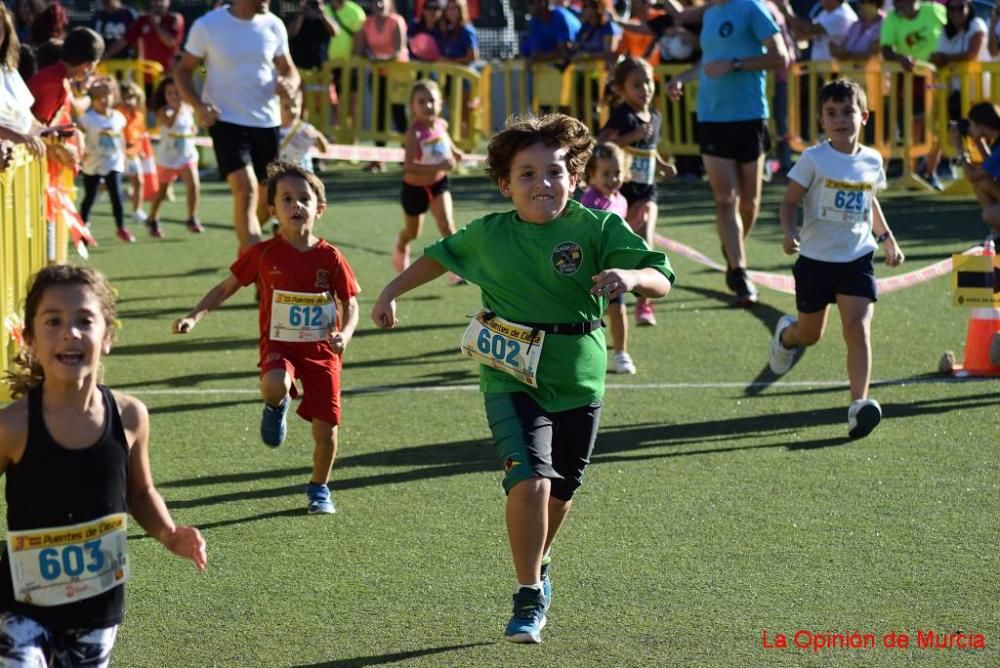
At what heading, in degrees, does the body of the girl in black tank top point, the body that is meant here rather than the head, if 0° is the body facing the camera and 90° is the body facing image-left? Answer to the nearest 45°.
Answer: approximately 0°

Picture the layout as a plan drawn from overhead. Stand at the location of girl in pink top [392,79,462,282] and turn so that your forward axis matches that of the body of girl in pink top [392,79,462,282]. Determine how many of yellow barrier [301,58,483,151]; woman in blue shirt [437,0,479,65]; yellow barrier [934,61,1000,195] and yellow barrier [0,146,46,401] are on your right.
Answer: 1

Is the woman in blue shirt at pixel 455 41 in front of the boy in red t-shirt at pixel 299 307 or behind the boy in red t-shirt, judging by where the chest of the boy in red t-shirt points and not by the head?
behind

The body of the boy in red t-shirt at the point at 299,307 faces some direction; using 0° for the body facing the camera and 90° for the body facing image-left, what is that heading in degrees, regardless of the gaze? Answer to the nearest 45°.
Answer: approximately 0°

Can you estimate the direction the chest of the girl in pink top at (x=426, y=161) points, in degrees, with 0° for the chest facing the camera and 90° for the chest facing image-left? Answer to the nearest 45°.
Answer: approximately 315°

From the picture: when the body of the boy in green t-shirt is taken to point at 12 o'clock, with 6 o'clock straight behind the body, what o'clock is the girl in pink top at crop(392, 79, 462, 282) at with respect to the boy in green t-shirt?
The girl in pink top is roughly at 6 o'clock from the boy in green t-shirt.

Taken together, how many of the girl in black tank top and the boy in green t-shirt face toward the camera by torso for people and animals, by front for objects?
2

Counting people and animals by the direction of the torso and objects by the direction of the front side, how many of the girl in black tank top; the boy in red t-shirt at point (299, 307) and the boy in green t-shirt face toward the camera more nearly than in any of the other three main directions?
3

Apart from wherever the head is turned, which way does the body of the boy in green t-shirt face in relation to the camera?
toward the camera

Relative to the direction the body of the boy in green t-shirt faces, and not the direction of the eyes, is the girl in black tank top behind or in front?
in front

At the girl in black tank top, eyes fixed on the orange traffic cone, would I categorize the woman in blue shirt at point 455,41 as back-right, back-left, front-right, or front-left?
front-left

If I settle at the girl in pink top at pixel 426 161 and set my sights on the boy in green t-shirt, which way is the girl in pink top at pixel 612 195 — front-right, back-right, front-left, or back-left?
front-left
